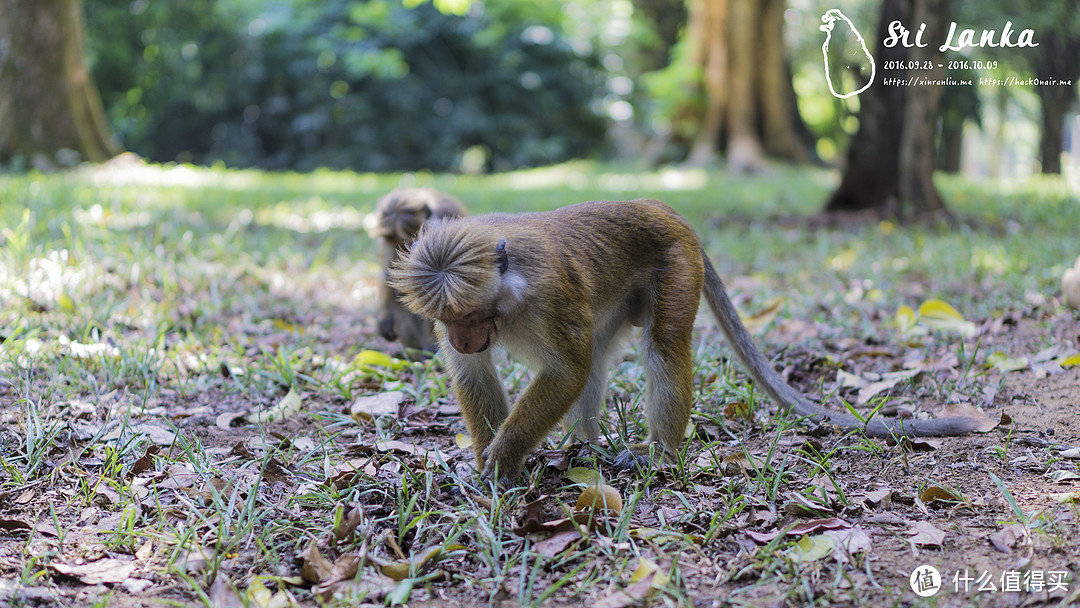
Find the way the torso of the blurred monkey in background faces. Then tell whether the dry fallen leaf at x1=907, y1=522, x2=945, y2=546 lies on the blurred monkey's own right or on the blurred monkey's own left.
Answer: on the blurred monkey's own left

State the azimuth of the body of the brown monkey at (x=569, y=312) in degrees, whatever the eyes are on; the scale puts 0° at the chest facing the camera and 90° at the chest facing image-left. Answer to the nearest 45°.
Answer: approximately 45°

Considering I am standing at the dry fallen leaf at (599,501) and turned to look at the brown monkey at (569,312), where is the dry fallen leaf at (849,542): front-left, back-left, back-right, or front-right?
back-right

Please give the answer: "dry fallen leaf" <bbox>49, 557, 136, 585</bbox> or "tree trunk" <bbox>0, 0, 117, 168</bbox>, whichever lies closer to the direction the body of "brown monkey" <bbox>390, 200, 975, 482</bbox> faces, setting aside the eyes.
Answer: the dry fallen leaf

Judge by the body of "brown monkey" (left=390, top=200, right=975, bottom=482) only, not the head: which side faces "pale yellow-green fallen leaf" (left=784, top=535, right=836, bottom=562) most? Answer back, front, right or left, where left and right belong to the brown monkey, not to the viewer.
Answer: left

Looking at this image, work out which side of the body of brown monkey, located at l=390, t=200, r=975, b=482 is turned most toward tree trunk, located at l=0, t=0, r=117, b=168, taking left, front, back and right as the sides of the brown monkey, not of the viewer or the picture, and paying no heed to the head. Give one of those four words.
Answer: right

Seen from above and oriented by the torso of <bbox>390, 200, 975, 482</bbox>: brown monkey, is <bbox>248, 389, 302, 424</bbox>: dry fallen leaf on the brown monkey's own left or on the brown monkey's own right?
on the brown monkey's own right

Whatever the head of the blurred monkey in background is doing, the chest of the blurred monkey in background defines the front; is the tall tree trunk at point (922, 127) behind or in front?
behind

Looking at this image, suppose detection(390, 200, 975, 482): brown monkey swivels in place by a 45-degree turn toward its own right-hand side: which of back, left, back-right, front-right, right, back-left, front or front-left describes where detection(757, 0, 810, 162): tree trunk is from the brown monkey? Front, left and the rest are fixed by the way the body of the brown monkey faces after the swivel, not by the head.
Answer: right
